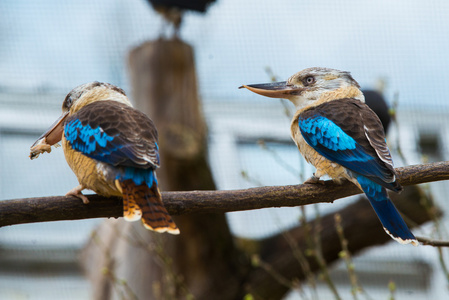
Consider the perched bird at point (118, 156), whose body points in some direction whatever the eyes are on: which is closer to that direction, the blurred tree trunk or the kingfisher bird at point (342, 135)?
the blurred tree trunk

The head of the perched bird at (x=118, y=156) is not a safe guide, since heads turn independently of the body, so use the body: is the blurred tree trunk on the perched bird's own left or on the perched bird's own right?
on the perched bird's own right

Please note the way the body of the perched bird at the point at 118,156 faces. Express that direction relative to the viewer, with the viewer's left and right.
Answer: facing away from the viewer and to the left of the viewer

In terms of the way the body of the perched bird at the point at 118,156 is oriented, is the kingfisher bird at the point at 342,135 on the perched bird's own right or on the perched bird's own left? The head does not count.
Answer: on the perched bird's own right
